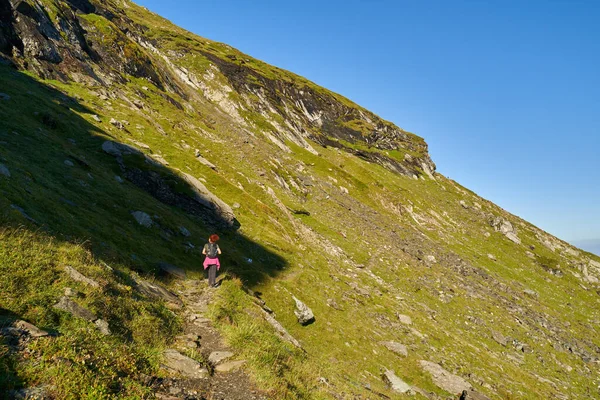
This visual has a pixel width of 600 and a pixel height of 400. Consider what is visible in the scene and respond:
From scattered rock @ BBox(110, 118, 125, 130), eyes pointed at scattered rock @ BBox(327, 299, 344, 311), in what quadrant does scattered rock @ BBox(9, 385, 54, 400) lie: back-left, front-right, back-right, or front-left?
front-right

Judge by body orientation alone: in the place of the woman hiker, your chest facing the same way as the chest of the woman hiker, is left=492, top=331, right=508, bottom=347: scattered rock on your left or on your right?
on your right

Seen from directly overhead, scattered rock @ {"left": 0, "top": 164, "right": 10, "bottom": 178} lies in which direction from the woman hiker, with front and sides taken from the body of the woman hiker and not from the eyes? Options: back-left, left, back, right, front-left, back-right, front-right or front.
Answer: left

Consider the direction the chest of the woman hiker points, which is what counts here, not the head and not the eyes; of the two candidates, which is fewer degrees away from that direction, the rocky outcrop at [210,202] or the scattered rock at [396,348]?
the rocky outcrop

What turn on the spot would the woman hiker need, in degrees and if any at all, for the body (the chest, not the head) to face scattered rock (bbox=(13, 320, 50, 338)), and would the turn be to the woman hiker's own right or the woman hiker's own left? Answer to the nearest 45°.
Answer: approximately 180°

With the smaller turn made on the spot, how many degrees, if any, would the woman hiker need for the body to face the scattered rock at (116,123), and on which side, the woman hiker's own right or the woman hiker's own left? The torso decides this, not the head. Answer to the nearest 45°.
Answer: approximately 45° to the woman hiker's own left

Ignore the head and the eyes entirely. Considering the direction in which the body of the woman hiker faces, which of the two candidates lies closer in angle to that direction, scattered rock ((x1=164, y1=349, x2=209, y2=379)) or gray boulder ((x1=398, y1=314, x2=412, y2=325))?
the gray boulder

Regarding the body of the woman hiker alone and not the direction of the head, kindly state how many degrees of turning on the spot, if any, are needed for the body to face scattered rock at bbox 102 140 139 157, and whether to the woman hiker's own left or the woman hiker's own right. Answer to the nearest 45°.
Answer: approximately 45° to the woman hiker's own left

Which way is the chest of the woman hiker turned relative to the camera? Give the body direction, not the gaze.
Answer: away from the camera

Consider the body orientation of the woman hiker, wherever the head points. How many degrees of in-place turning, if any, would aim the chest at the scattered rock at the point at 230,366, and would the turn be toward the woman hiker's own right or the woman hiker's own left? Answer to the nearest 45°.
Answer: approximately 180°
